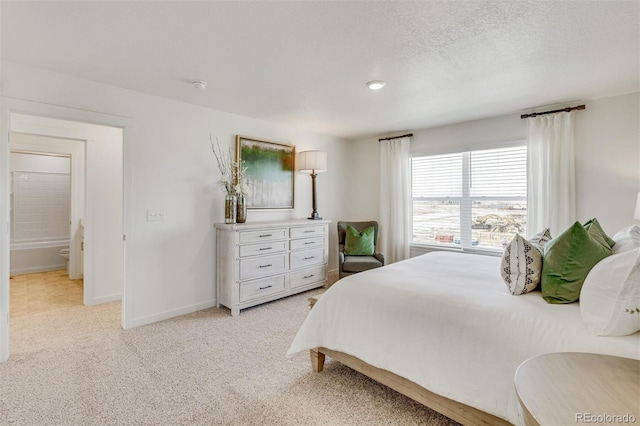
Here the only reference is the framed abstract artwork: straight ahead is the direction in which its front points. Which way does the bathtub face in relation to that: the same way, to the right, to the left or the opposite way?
the same way

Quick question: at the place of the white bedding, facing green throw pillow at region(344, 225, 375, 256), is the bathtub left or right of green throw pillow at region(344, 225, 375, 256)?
left

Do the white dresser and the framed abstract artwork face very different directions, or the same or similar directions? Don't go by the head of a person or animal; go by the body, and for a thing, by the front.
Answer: same or similar directions

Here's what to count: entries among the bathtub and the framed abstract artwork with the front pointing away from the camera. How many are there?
0

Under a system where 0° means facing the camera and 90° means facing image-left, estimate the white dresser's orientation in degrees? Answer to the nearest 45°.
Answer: approximately 315°

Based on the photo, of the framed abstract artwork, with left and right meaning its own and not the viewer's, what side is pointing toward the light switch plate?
right

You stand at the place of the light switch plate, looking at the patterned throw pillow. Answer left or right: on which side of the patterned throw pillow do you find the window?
left

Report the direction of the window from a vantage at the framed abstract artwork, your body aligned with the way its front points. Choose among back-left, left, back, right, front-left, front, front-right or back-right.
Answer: front-left

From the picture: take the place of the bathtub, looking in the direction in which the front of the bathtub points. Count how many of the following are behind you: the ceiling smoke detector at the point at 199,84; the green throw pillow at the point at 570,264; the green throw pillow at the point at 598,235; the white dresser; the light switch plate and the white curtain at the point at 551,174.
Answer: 0

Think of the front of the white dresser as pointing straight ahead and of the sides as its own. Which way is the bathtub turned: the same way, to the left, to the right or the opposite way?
the same way

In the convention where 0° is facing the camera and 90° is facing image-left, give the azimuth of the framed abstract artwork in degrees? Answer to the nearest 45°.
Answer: approximately 315°

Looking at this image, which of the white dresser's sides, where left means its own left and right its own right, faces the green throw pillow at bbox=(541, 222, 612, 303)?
front

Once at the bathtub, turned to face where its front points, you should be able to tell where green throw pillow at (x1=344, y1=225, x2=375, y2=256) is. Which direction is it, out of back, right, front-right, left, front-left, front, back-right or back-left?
front-left

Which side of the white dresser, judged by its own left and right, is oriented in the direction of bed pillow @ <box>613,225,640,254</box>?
front

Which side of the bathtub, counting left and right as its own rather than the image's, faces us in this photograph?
front

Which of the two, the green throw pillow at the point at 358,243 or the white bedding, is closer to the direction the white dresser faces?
the white bedding
